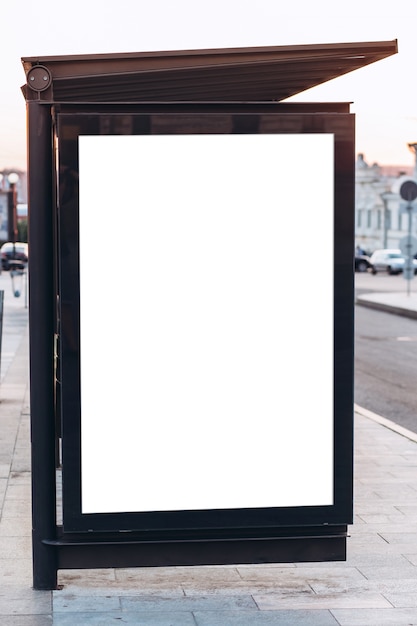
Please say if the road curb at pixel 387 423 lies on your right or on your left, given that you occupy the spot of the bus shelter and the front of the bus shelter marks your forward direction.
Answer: on your left

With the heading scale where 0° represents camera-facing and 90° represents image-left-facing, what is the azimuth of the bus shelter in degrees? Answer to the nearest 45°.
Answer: approximately 270°
